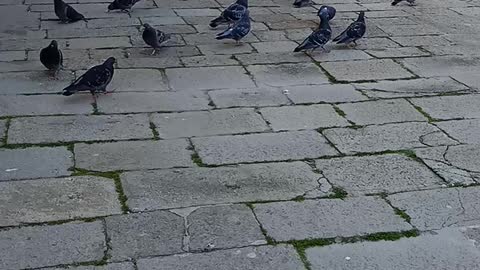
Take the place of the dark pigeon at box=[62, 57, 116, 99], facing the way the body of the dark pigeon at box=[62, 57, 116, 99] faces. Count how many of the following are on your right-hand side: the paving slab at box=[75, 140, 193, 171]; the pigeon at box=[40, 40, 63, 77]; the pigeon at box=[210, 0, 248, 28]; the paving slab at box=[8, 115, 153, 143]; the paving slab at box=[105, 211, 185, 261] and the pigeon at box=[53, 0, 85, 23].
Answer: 3

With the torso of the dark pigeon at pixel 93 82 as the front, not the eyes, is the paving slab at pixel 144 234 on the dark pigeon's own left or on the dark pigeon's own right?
on the dark pigeon's own right

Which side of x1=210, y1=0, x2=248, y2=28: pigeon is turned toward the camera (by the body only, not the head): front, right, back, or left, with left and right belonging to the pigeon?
right

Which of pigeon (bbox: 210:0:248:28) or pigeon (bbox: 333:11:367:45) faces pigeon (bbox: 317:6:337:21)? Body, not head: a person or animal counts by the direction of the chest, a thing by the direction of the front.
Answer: pigeon (bbox: 210:0:248:28)

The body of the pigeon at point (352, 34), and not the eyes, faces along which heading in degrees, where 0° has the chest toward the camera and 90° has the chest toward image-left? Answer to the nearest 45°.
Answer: approximately 270°

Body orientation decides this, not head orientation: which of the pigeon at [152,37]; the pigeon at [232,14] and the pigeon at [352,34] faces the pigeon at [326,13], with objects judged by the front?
the pigeon at [232,14]

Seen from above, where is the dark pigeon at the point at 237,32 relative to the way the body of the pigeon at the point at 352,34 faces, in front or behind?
behind

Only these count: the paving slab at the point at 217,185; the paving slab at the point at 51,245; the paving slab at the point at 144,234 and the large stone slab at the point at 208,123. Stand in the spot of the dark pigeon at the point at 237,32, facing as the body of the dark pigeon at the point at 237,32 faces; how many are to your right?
4

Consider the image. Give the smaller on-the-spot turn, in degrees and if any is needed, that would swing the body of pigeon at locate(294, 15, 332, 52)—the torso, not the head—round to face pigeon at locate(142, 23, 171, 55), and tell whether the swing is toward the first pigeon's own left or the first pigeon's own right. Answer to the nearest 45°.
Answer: approximately 180°

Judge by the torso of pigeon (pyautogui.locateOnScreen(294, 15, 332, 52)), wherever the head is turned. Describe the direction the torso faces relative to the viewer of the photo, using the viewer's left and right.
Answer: facing to the right of the viewer

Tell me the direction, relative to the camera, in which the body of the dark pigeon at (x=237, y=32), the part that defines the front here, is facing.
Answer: to the viewer's right
